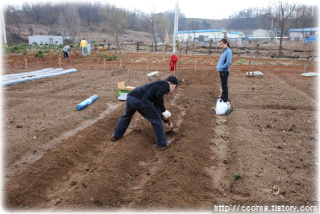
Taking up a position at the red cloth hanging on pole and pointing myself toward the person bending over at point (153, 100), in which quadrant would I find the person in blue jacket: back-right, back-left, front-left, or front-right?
front-left

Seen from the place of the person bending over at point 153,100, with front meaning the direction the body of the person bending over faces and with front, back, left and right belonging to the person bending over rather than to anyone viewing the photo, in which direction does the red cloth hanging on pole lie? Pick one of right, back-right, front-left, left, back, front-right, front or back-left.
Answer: left

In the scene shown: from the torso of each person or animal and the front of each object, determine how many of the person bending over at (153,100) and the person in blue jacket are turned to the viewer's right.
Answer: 1

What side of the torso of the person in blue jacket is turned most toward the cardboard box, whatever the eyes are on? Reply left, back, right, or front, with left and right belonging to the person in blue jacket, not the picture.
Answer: front

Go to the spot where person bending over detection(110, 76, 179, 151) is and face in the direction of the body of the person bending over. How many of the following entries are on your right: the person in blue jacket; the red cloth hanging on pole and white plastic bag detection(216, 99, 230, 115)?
0

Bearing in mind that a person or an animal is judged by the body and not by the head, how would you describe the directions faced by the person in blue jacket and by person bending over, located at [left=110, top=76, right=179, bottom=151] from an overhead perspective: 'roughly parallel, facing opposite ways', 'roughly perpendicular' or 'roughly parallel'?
roughly parallel, facing opposite ways

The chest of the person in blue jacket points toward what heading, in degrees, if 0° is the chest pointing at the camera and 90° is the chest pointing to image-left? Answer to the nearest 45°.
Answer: approximately 90°

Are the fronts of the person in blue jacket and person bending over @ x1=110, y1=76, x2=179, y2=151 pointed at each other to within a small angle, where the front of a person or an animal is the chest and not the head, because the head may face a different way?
no

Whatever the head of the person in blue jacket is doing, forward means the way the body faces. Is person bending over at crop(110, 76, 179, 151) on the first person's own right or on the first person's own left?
on the first person's own left

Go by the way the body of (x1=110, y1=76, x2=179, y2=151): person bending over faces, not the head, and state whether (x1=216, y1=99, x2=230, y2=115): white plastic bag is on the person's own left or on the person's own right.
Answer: on the person's own left

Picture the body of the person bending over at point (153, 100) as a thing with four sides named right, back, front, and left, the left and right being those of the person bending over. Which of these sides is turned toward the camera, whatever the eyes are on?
right
